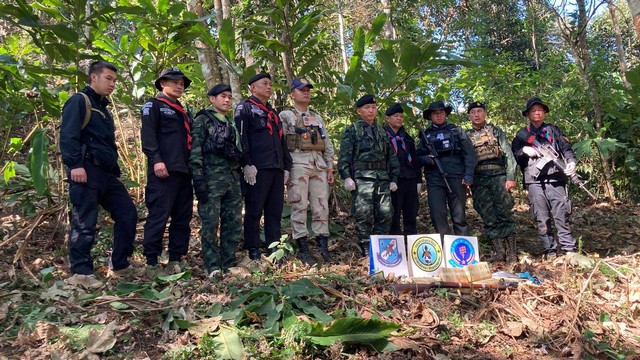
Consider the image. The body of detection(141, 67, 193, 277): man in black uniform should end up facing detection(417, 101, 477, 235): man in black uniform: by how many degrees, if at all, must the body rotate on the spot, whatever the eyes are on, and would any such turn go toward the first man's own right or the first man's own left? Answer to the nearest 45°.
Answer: approximately 45° to the first man's own left

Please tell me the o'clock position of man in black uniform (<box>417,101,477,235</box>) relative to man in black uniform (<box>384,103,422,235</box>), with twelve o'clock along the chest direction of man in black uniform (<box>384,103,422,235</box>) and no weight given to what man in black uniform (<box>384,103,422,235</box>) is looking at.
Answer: man in black uniform (<box>417,101,477,235</box>) is roughly at 9 o'clock from man in black uniform (<box>384,103,422,235</box>).

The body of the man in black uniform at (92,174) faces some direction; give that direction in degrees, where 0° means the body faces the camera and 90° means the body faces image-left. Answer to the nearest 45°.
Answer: approximately 315°

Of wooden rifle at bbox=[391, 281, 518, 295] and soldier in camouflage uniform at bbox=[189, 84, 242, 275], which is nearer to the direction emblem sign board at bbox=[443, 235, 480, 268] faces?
the wooden rifle
